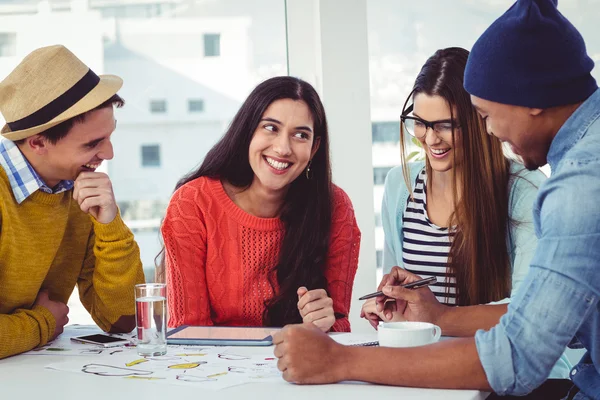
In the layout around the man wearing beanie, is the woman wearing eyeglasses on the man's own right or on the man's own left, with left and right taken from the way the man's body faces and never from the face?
on the man's own right

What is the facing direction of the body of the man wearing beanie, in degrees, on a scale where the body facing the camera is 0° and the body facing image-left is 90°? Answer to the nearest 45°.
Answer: approximately 90°

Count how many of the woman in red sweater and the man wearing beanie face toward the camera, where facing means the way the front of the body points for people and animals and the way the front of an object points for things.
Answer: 1

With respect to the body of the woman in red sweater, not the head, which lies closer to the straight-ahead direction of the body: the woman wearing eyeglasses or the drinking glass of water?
the drinking glass of water

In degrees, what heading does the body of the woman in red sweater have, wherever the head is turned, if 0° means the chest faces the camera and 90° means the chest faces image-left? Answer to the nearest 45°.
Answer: approximately 0°

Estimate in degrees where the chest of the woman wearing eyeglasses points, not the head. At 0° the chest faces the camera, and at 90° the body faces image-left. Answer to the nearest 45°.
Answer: approximately 45°

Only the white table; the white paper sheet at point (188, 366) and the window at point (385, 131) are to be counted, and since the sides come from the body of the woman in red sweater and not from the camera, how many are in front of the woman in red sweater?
2

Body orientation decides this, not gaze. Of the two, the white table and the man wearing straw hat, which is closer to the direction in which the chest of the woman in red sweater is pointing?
the white table
